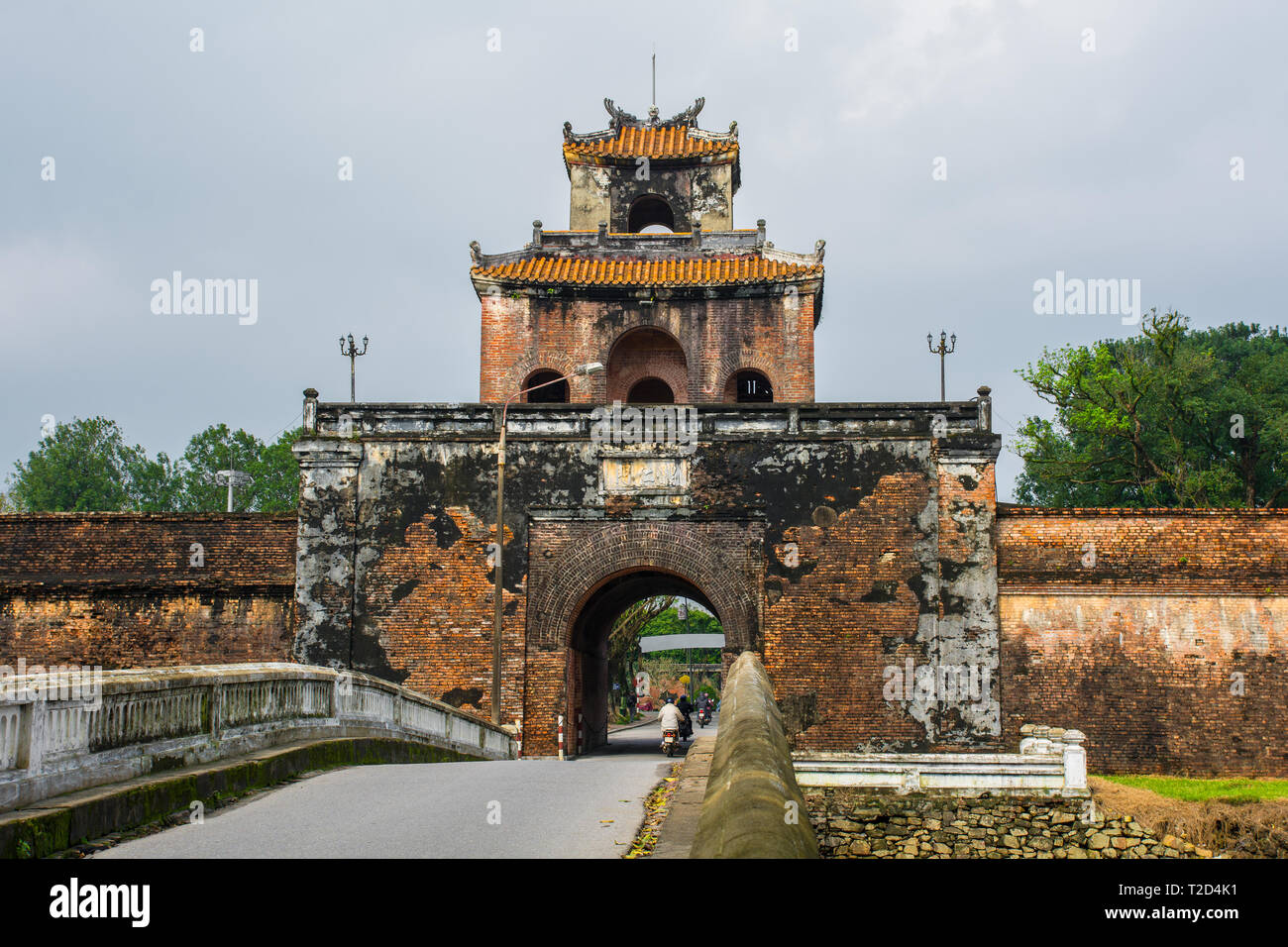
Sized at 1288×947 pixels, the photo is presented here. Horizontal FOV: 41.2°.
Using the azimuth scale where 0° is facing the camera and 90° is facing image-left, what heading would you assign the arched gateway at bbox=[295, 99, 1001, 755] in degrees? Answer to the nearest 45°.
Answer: approximately 0°

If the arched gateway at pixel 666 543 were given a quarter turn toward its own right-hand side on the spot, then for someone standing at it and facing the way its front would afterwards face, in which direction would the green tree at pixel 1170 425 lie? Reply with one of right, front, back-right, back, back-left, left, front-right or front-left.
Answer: back-right

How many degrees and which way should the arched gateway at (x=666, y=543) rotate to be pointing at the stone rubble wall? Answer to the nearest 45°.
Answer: approximately 45° to its left

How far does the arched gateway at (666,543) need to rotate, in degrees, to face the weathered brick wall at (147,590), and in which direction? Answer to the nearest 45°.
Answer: approximately 90° to its right

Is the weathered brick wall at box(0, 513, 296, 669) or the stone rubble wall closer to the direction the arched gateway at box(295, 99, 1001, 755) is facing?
the stone rubble wall

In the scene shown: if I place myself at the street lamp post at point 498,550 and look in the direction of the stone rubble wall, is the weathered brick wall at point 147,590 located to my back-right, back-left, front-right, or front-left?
back-right
